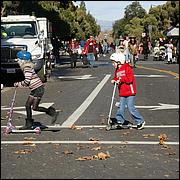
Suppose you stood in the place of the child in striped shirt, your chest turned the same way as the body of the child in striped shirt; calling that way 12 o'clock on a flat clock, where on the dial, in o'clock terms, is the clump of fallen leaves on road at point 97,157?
The clump of fallen leaves on road is roughly at 8 o'clock from the child in striped shirt.

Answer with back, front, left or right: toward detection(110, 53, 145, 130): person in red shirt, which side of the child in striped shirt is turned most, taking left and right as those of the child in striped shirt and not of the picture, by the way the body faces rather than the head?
back

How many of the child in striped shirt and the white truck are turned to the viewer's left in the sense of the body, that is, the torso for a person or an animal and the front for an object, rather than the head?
1

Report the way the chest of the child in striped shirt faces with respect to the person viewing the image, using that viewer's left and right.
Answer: facing to the left of the viewer

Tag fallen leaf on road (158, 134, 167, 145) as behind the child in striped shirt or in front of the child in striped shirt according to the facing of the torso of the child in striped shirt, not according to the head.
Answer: behind

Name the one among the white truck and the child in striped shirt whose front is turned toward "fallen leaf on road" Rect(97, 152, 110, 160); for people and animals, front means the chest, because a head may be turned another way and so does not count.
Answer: the white truck

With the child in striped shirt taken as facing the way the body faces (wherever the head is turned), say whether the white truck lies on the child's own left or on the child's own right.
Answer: on the child's own right

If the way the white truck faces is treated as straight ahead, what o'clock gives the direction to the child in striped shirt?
The child in striped shirt is roughly at 12 o'clock from the white truck.

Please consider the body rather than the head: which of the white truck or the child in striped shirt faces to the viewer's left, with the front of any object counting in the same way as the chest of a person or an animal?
the child in striped shirt

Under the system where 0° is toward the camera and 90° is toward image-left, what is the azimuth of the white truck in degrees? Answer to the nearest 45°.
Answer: approximately 0°
